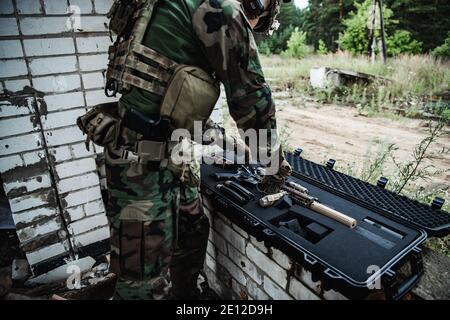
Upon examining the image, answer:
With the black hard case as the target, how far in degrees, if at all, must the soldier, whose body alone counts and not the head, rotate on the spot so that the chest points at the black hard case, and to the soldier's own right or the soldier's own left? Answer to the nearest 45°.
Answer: approximately 45° to the soldier's own right

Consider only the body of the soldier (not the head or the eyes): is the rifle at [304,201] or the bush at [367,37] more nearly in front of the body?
the rifle

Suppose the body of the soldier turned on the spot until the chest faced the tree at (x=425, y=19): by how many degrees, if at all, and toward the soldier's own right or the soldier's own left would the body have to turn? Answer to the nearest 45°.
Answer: approximately 45° to the soldier's own left

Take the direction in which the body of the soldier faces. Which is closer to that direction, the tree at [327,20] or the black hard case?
the black hard case

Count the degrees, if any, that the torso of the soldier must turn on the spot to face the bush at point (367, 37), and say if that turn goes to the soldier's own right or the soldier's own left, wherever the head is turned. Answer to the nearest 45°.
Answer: approximately 45° to the soldier's own left

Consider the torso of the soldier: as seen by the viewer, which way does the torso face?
to the viewer's right

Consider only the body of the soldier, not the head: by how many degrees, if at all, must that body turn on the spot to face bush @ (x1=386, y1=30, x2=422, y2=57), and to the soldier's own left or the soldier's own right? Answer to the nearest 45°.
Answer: approximately 45° to the soldier's own left
